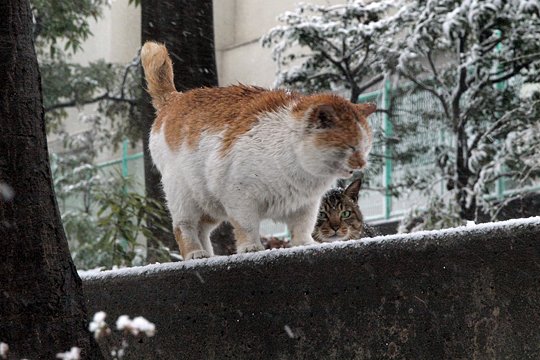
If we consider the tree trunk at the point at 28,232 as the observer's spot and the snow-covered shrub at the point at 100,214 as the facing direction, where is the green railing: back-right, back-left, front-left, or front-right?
front-right

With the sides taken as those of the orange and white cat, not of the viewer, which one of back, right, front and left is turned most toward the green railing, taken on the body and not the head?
left

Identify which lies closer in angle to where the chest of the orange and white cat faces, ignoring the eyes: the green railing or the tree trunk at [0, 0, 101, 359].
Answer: the green railing

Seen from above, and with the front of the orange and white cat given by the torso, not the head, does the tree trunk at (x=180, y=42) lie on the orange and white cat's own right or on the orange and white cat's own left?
on the orange and white cat's own left

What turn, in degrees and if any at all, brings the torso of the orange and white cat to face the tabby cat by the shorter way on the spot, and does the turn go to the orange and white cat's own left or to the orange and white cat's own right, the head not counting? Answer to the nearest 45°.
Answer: approximately 45° to the orange and white cat's own left

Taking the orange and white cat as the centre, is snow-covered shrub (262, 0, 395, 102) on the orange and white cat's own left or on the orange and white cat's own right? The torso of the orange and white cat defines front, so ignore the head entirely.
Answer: on the orange and white cat's own left

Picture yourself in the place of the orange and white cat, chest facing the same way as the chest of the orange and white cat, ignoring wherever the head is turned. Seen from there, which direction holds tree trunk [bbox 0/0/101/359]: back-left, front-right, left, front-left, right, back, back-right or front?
back-right

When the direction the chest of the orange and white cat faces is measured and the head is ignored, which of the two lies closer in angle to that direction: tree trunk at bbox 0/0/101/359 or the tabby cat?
the tabby cat

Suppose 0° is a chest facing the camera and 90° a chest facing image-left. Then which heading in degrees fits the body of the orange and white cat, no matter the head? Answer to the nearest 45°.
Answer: approximately 270°

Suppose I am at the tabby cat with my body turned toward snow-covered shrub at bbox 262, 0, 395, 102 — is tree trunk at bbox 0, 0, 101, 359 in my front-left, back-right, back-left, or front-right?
back-left

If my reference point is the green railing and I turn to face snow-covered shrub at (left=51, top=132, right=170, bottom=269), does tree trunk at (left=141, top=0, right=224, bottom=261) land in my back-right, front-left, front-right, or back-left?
front-left

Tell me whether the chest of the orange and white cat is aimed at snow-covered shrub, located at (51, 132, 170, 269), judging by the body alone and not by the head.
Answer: no

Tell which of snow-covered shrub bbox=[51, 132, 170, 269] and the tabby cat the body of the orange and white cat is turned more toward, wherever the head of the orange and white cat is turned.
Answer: the tabby cat
